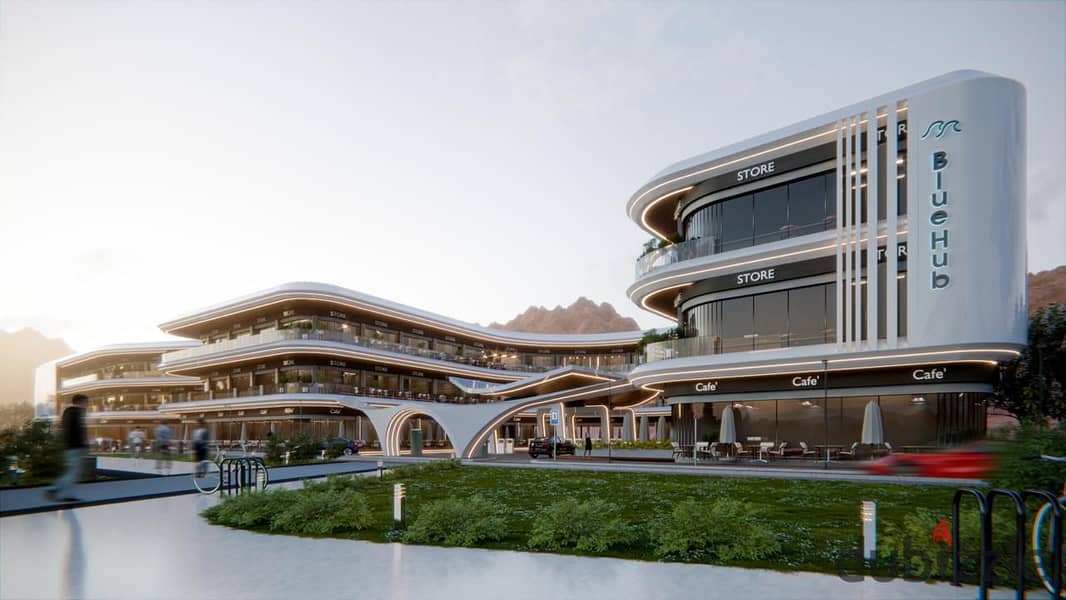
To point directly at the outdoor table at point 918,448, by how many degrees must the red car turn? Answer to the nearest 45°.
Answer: approximately 90° to its right

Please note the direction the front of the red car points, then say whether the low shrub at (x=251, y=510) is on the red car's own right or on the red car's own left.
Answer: on the red car's own left

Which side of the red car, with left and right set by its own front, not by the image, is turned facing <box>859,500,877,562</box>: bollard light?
left

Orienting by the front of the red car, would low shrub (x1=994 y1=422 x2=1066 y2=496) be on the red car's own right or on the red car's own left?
on the red car's own left

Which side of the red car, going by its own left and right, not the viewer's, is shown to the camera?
left
